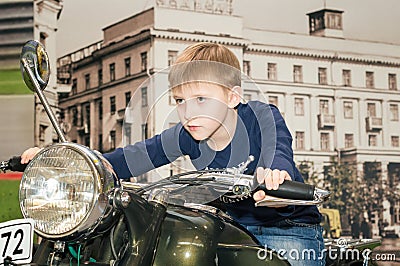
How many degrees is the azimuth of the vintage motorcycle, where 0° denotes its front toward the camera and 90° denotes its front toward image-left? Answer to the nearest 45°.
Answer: approximately 45°

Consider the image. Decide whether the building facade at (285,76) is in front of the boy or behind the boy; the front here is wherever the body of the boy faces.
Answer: behind

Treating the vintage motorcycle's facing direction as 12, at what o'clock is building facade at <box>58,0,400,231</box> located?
The building facade is roughly at 5 o'clock from the vintage motorcycle.

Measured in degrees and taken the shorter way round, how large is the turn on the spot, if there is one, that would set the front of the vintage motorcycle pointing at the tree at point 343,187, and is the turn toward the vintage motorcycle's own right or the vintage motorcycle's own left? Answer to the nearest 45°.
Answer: approximately 135° to the vintage motorcycle's own right

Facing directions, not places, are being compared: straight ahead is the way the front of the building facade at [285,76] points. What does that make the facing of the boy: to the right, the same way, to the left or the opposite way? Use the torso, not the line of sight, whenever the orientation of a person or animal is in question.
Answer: to the right
